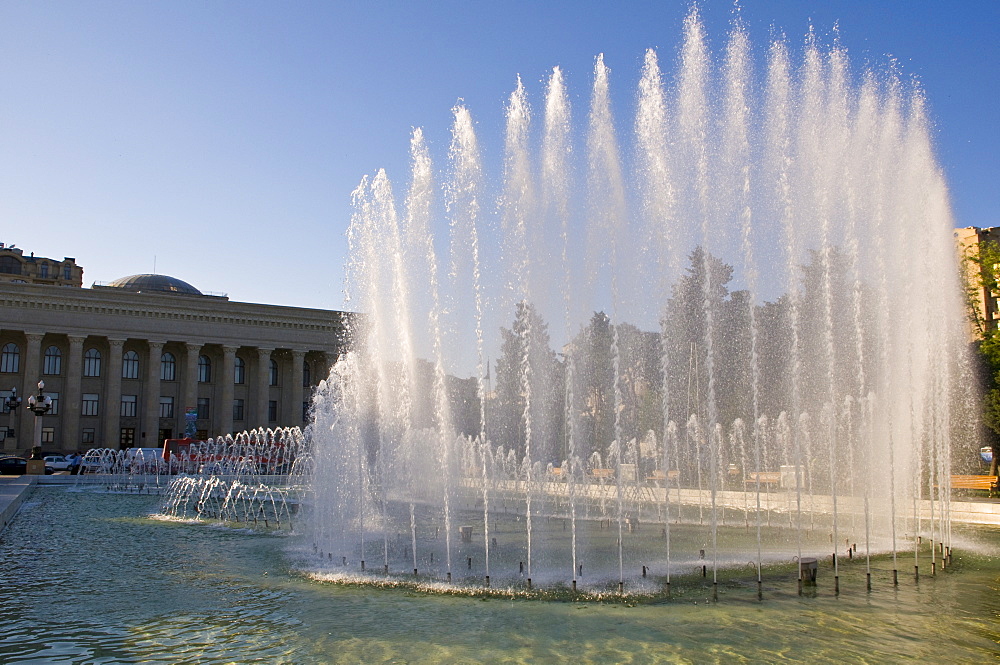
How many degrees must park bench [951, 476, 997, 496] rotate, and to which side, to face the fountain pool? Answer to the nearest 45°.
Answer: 0° — it already faces it

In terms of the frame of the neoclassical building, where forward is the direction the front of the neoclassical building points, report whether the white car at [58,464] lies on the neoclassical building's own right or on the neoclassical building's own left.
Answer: on the neoclassical building's own right

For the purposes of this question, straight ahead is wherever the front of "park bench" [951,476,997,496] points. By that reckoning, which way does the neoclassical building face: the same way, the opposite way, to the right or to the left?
to the left

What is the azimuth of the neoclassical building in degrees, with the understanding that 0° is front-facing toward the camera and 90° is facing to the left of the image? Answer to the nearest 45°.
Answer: approximately 315°
